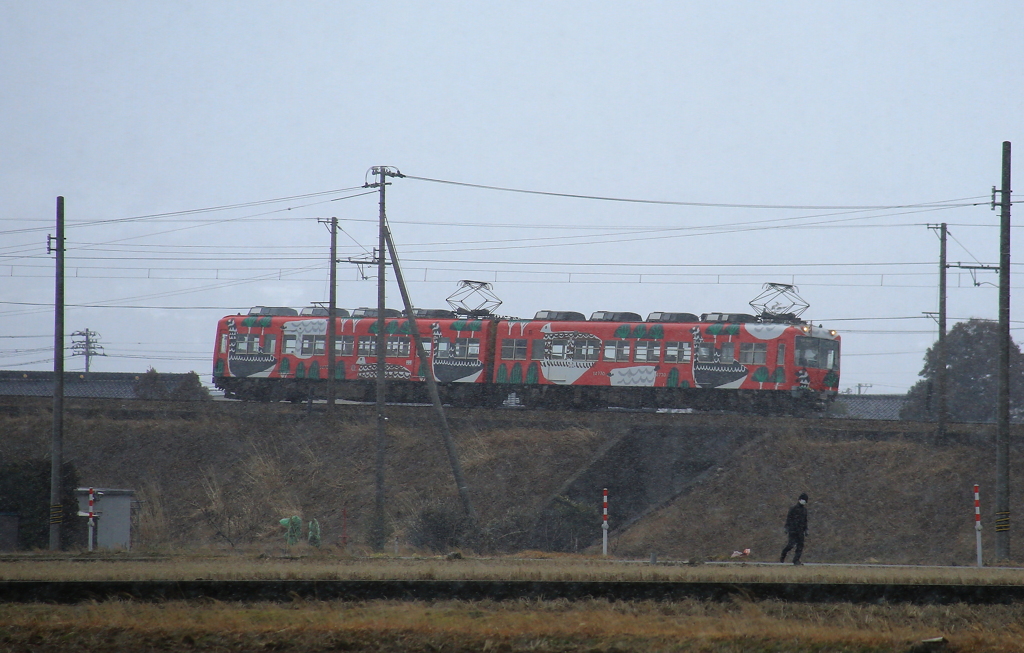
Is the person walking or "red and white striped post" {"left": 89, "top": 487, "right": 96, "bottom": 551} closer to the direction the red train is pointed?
the person walking

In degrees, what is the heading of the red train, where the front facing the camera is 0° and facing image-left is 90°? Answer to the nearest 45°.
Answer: approximately 315°

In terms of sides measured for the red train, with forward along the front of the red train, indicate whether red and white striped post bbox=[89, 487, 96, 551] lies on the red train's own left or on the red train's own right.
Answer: on the red train's own right
